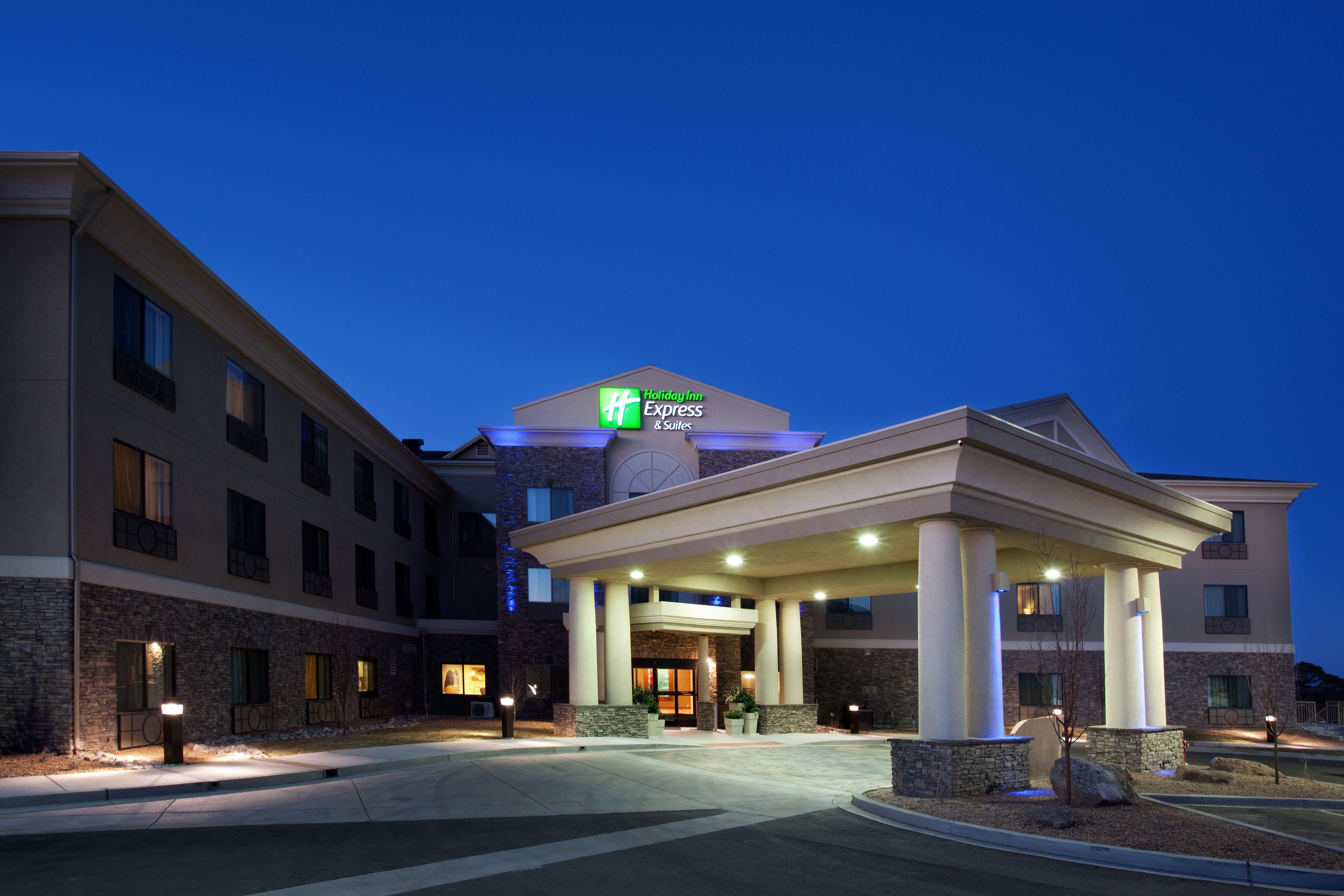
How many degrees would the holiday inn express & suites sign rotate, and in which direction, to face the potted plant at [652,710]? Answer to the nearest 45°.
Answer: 0° — it already faces it

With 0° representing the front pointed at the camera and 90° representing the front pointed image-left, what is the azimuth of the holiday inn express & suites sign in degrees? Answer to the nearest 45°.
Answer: approximately 0°

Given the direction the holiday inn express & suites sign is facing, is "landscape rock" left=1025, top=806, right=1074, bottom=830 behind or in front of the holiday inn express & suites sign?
in front

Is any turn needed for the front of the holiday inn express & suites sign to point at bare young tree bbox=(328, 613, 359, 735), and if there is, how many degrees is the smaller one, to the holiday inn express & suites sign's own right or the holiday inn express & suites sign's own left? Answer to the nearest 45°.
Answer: approximately 45° to the holiday inn express & suites sign's own right

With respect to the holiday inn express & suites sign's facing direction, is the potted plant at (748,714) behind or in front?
in front
